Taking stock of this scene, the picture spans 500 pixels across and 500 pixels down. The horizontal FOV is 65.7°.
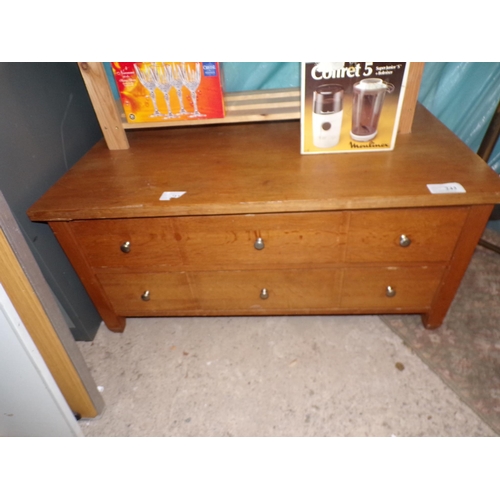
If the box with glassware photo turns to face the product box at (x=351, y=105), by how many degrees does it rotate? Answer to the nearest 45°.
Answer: approximately 45° to its left

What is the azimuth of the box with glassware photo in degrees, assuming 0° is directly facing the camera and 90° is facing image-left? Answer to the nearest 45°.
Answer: approximately 0°

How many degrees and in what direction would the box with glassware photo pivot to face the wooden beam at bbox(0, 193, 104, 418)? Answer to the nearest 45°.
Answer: approximately 45° to its right

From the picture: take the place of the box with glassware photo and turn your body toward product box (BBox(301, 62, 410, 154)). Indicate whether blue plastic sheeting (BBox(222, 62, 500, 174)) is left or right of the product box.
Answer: left

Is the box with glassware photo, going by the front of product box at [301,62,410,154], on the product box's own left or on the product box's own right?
on the product box's own right

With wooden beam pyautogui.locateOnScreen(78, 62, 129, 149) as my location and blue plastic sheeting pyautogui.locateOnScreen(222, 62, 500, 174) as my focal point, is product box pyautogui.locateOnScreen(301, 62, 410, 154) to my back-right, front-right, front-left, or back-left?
front-right

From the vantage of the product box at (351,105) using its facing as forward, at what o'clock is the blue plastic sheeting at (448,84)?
The blue plastic sheeting is roughly at 7 o'clock from the product box.

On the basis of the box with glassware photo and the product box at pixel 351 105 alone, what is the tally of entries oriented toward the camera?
2

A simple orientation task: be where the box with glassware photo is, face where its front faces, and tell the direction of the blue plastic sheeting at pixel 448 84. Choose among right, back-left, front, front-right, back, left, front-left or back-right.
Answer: left

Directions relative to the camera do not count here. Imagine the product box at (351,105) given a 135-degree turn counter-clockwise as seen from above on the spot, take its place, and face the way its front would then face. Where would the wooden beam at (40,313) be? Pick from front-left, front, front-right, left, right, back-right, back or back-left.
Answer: back

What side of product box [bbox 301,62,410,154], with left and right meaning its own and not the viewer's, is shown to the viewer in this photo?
front

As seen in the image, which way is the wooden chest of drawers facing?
toward the camera
